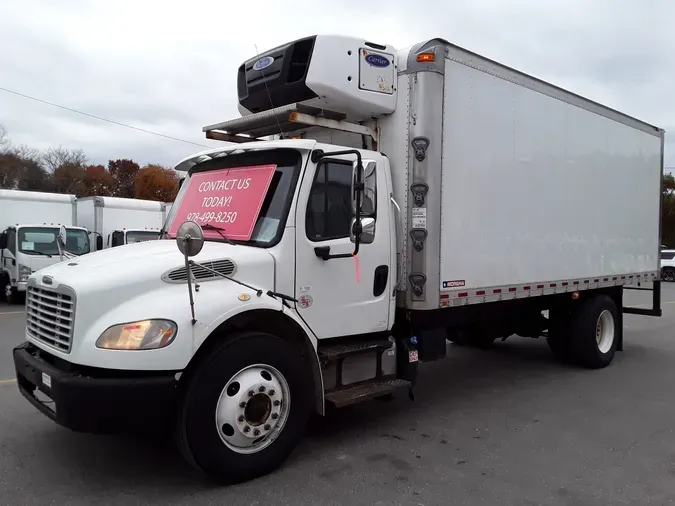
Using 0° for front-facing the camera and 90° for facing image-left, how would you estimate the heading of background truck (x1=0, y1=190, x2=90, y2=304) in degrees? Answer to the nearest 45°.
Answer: approximately 315°

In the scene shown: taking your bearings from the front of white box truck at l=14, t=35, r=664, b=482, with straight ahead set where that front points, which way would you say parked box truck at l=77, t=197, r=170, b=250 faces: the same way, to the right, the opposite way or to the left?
to the left

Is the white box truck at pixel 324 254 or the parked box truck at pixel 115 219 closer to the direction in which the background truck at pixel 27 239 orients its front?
the white box truck

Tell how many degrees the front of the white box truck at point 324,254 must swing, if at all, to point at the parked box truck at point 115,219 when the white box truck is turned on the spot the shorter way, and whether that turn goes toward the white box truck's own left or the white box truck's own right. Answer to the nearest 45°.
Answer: approximately 90° to the white box truck's own right

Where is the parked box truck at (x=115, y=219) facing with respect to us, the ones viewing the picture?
facing the viewer and to the right of the viewer

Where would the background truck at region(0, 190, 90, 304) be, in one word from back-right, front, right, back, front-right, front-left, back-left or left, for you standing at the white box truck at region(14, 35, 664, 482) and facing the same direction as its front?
right

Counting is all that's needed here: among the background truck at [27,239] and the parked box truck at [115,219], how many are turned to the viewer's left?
0

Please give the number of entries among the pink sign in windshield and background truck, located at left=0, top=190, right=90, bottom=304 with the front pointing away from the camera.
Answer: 0

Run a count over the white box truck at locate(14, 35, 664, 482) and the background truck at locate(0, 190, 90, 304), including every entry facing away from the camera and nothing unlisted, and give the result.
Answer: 0

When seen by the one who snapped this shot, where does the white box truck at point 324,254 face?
facing the viewer and to the left of the viewer

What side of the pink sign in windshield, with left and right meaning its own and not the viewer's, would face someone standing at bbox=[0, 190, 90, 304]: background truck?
right
